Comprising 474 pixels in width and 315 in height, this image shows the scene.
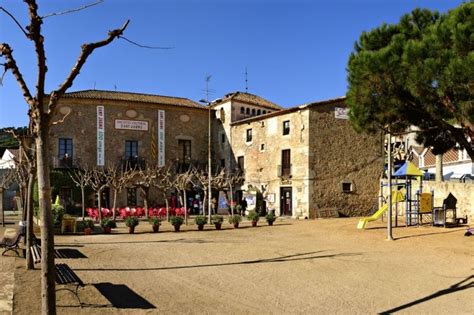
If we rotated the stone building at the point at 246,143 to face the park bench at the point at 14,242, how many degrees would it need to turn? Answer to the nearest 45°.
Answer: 0° — it already faces it

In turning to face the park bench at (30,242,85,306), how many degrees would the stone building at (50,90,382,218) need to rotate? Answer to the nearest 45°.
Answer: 0° — it already faces it

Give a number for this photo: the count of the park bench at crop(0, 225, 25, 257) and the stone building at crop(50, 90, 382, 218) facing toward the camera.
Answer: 1

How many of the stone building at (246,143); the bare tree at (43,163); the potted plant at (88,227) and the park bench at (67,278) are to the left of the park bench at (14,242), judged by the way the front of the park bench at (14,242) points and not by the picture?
2

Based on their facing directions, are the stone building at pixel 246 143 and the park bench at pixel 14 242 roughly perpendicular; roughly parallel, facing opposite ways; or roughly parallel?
roughly perpendicular

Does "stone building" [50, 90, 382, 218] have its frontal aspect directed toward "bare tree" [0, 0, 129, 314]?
yes
